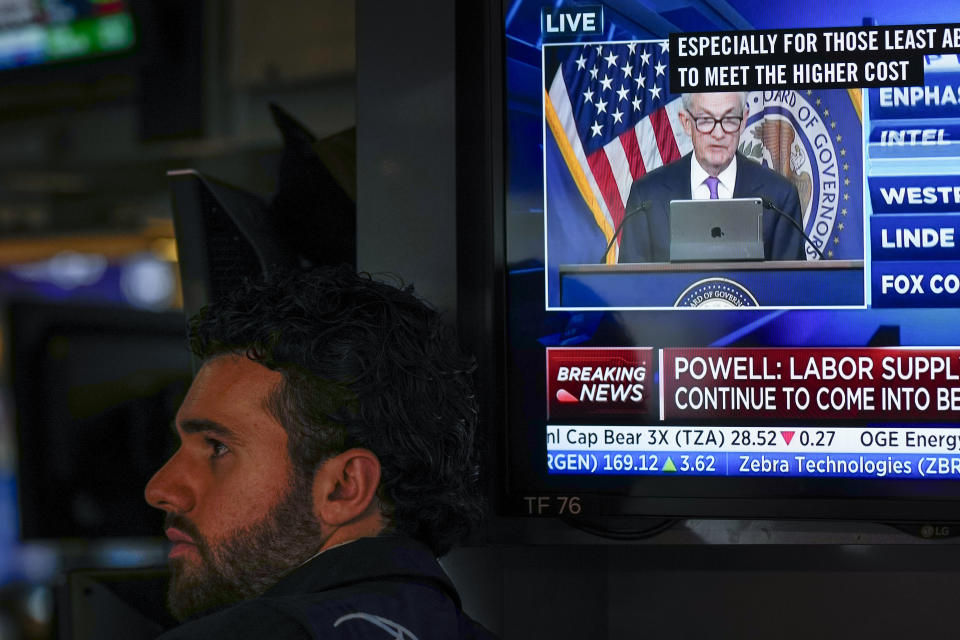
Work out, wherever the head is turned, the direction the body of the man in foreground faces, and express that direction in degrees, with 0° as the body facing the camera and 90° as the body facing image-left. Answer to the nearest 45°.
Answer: approximately 90°

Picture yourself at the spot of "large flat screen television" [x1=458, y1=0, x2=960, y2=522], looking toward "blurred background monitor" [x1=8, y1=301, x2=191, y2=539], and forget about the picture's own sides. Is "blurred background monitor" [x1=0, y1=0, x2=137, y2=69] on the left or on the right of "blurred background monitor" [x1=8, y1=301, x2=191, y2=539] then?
right

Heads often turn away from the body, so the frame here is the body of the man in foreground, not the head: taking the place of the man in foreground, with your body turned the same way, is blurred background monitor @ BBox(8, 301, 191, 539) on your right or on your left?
on your right

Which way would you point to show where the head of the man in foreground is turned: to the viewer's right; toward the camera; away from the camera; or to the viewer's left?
to the viewer's left

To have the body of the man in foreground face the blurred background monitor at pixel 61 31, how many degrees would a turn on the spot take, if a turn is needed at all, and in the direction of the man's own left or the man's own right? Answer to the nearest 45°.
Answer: approximately 90° to the man's own right
